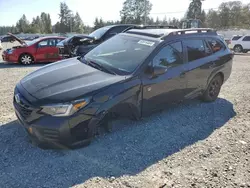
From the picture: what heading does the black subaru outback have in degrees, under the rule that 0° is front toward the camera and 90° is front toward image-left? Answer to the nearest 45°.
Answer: approximately 45°

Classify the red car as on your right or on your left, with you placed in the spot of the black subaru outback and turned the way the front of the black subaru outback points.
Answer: on your right

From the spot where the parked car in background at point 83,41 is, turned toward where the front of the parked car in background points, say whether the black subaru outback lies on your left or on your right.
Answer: on your left

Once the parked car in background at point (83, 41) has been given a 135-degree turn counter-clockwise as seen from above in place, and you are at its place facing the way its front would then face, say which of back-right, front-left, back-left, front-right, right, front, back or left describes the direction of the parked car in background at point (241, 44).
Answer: front-left

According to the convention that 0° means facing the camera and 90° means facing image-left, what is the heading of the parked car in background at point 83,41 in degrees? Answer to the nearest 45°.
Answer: approximately 45°

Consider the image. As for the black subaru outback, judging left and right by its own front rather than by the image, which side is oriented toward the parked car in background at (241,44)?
back

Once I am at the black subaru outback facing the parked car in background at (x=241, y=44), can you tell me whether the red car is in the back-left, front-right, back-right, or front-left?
front-left

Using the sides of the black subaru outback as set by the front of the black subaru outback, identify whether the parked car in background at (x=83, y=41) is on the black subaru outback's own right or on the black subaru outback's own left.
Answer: on the black subaru outback's own right

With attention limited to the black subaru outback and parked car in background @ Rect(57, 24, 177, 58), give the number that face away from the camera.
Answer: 0

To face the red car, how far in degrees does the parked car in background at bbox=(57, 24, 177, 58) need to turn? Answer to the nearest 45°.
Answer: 0° — it already faces it

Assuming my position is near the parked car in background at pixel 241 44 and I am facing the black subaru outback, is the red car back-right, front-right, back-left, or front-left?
front-right

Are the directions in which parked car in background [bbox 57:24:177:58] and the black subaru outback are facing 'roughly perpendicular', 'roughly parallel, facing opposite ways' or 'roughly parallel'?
roughly parallel
